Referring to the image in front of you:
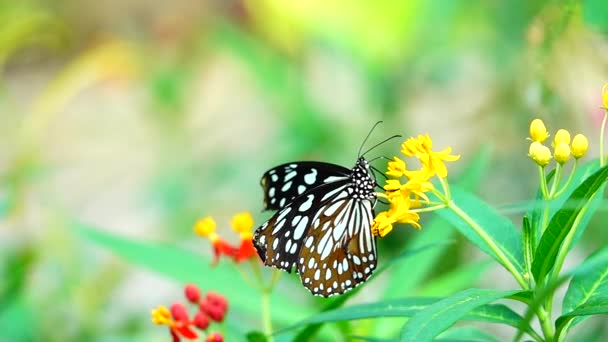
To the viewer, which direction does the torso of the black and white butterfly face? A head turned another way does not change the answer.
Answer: to the viewer's right

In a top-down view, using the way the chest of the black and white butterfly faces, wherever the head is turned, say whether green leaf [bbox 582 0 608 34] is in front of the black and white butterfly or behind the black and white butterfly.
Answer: in front
